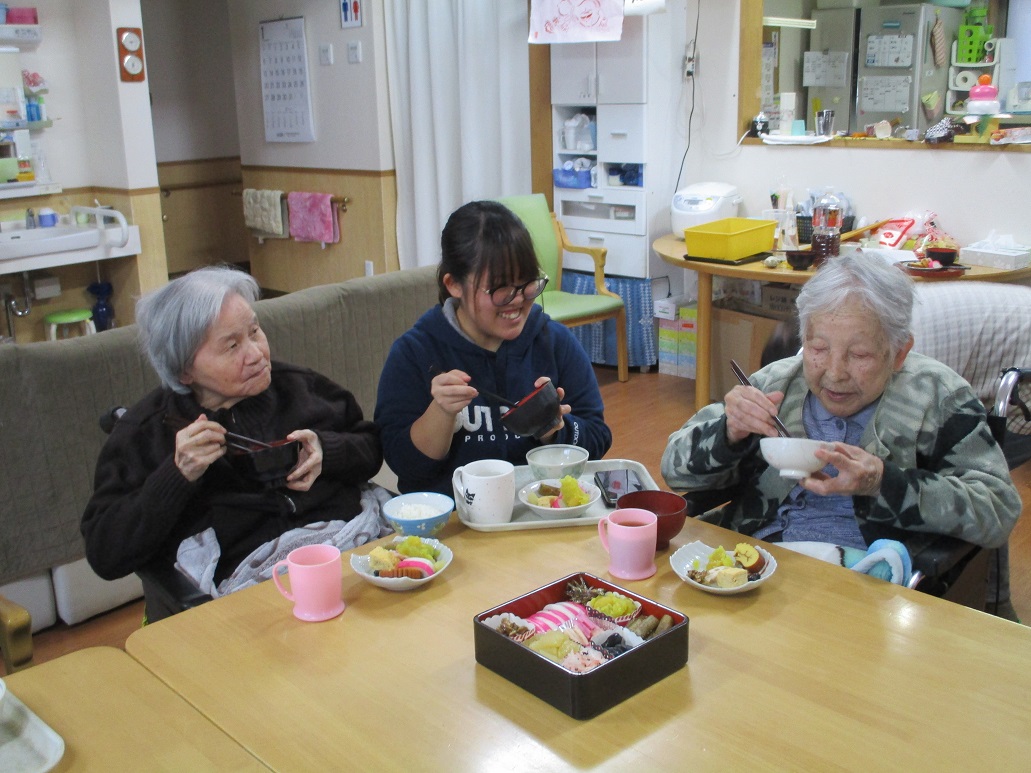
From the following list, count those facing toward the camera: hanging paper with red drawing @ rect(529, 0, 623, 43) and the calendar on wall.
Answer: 2

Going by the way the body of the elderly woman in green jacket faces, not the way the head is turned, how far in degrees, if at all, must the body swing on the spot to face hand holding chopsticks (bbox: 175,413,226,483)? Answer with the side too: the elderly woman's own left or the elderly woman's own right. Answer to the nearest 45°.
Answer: approximately 45° to the elderly woman's own right

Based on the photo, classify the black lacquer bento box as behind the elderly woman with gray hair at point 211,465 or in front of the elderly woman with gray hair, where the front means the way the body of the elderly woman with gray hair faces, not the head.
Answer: in front

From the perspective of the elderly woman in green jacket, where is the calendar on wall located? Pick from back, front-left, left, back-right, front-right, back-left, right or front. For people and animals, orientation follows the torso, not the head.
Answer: right

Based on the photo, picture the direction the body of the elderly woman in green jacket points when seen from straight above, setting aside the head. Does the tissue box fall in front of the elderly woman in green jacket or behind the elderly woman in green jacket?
behind

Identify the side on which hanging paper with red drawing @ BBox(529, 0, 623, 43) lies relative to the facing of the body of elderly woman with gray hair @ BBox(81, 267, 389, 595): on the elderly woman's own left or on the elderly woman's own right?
on the elderly woman's own left

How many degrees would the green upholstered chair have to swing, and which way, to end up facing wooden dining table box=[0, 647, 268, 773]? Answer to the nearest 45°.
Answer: approximately 45° to its right

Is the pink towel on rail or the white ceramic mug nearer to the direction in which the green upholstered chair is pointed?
the white ceramic mug

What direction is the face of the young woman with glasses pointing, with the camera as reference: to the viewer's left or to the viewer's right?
to the viewer's right
